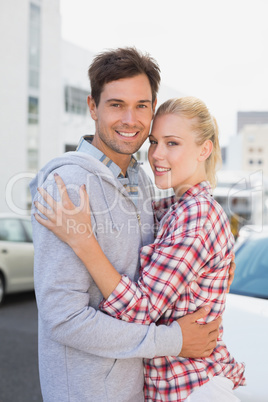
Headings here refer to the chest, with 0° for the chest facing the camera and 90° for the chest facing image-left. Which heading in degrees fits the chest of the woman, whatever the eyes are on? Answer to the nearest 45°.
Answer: approximately 90°

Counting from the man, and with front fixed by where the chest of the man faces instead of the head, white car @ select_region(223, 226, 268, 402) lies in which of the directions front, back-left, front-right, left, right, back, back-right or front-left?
left

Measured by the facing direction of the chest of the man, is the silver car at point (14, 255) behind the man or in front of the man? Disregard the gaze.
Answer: behind

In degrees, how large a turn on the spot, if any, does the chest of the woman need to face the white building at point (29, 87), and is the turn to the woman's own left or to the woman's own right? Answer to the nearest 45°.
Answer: approximately 90° to the woman's own right

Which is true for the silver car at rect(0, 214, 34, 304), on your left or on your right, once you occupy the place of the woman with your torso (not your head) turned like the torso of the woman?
on your right

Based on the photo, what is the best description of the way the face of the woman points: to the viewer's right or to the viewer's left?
to the viewer's left

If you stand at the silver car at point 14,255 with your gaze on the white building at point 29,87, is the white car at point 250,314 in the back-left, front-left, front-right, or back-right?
back-right

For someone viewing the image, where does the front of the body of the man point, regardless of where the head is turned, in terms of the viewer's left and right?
facing the viewer and to the right of the viewer
